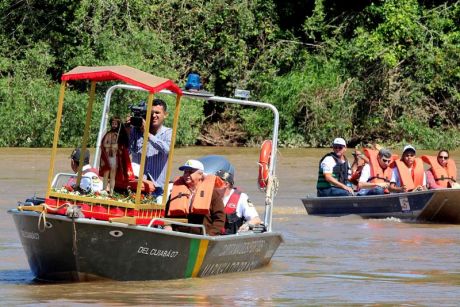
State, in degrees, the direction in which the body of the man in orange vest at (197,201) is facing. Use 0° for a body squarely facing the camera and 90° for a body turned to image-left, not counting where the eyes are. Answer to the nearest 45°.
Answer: approximately 45°

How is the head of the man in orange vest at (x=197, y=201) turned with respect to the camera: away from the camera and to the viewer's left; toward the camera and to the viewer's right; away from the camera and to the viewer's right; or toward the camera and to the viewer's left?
toward the camera and to the viewer's left

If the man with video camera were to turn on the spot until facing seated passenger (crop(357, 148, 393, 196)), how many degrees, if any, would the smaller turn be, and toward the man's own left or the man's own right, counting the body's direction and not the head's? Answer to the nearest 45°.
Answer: approximately 180°

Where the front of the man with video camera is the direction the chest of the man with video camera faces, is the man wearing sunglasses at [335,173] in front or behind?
behind

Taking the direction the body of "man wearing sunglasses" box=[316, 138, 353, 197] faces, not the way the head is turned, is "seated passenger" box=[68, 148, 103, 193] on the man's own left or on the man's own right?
on the man's own right

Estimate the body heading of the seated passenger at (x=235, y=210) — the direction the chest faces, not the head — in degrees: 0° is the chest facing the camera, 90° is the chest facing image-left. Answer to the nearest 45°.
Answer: approximately 45°
